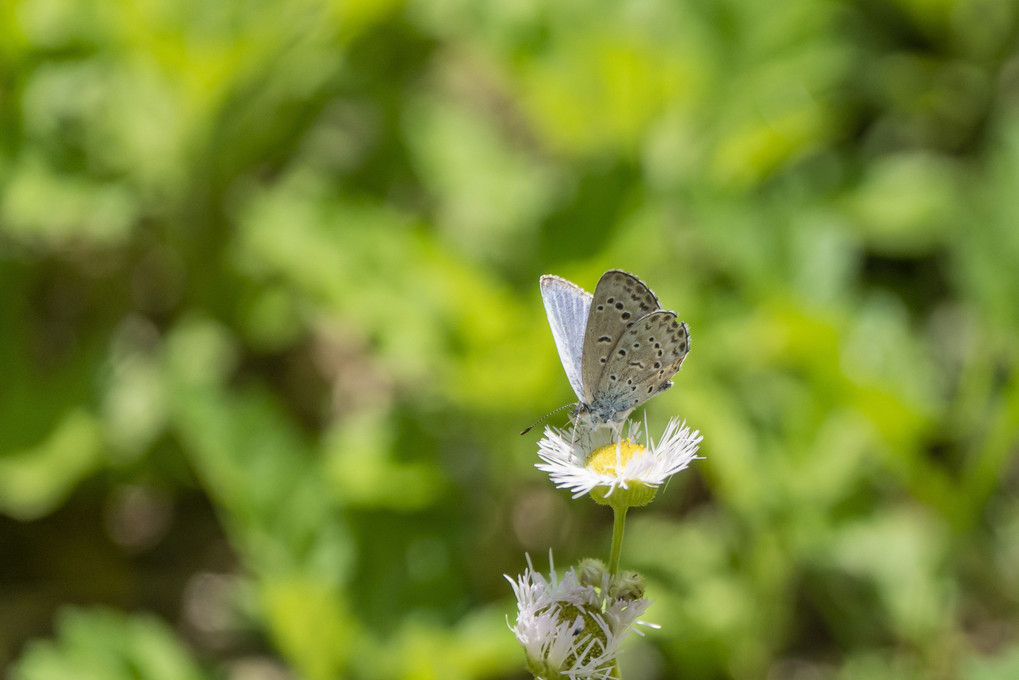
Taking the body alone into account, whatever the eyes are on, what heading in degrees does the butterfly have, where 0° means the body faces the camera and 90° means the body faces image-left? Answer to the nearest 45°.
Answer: approximately 45°
